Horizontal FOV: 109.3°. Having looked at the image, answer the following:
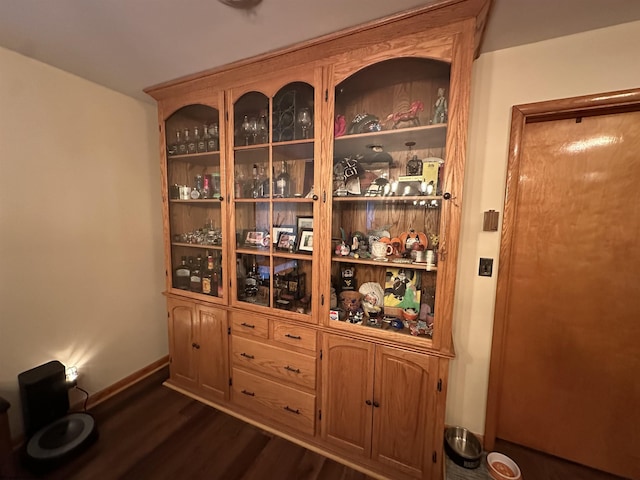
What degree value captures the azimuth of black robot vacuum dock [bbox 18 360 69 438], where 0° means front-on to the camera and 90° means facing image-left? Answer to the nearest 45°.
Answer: approximately 315°
